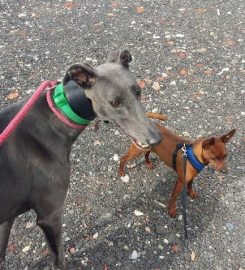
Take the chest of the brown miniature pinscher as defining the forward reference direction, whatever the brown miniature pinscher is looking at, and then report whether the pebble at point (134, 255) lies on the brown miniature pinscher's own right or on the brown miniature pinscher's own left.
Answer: on the brown miniature pinscher's own right

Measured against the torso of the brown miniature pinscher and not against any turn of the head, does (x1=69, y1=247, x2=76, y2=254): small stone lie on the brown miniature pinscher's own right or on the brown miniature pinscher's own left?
on the brown miniature pinscher's own right

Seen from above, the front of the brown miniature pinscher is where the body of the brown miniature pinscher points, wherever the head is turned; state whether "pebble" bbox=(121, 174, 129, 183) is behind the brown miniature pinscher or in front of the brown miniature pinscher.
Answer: behind

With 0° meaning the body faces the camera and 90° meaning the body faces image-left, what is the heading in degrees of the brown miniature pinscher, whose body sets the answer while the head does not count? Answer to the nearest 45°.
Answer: approximately 315°

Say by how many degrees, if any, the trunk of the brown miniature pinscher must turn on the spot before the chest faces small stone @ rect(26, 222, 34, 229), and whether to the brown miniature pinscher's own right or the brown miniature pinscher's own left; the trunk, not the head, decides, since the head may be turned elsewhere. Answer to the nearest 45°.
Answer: approximately 135° to the brown miniature pinscher's own right

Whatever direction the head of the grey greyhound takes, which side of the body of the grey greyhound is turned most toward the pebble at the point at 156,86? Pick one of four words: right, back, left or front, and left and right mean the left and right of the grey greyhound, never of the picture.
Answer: left

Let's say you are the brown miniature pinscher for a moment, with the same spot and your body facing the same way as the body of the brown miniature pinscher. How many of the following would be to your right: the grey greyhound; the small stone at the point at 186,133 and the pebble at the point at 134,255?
2
